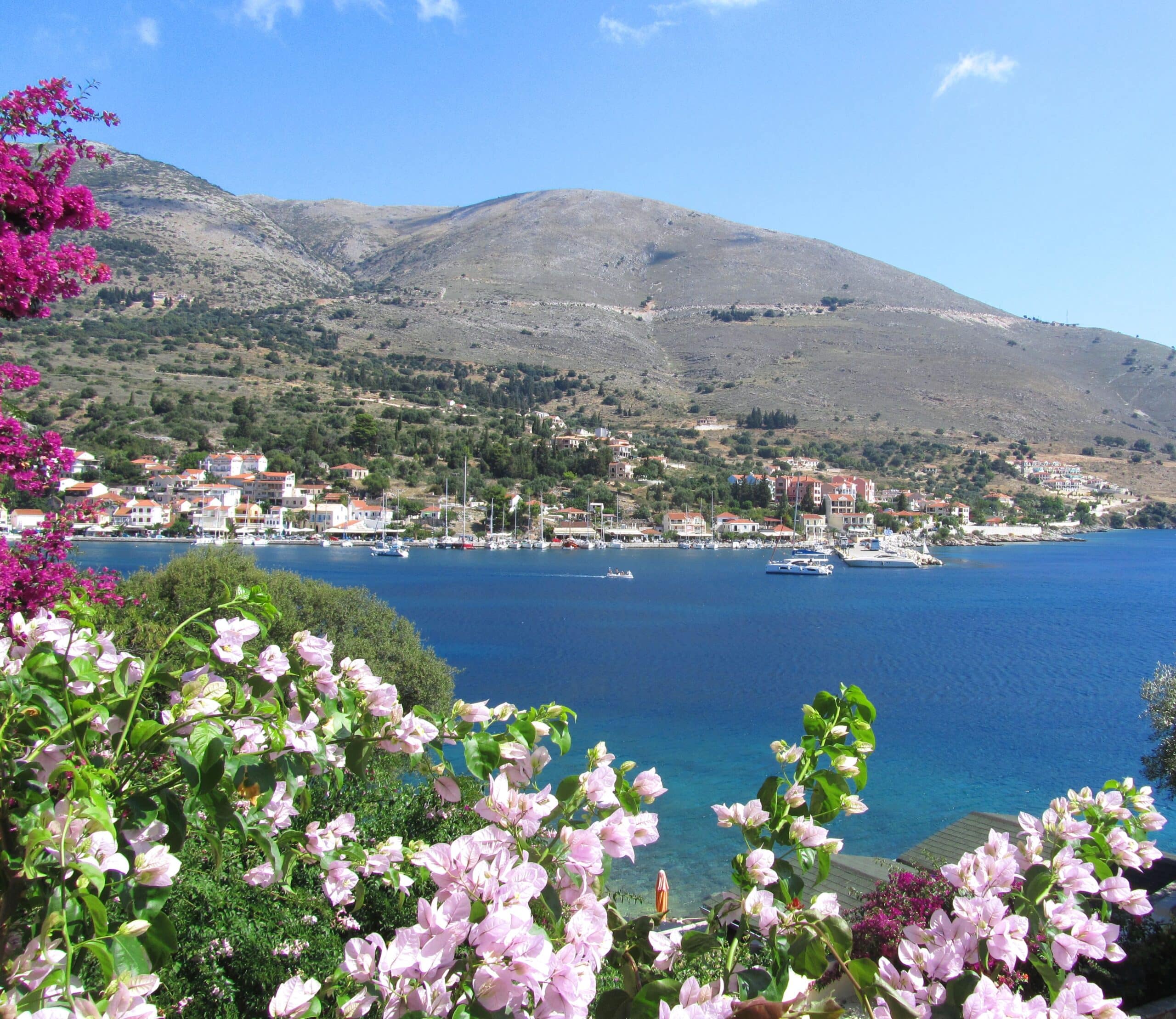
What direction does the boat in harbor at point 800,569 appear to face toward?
to the viewer's left

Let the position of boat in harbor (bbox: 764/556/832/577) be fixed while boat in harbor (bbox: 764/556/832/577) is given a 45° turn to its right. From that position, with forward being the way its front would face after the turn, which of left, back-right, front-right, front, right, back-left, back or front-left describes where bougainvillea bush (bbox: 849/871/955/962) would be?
back-left

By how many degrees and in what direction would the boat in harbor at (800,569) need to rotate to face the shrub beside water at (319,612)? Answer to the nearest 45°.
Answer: approximately 90° to its left
